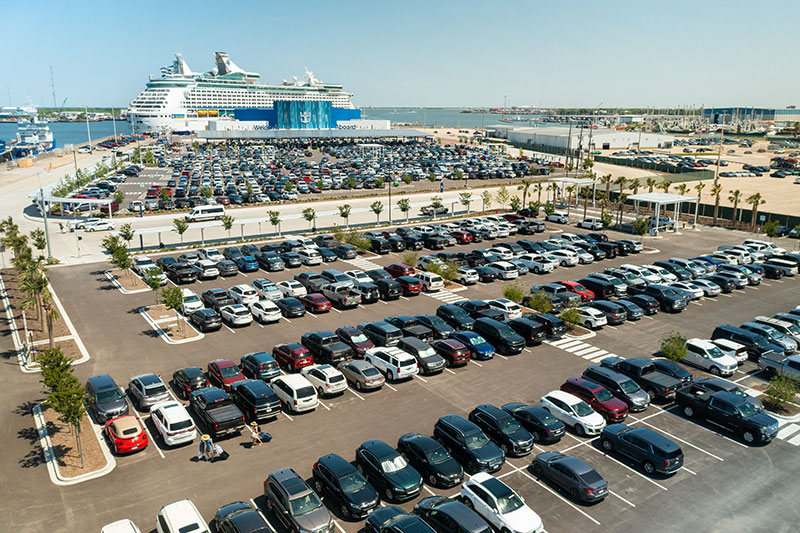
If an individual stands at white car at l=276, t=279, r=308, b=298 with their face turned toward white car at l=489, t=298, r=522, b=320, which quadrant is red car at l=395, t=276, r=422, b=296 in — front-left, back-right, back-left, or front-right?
front-left

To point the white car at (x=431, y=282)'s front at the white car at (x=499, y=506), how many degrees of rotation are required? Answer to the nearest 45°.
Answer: approximately 135° to its left

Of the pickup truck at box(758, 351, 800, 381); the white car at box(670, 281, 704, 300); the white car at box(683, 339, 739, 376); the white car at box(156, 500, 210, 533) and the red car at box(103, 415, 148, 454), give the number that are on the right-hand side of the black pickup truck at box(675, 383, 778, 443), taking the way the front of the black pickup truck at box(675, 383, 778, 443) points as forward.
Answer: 2

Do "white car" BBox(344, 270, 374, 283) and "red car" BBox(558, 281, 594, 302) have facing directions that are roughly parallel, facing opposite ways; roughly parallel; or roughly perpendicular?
roughly parallel

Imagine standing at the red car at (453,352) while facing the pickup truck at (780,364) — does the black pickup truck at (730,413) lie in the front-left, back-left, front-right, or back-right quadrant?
front-right
